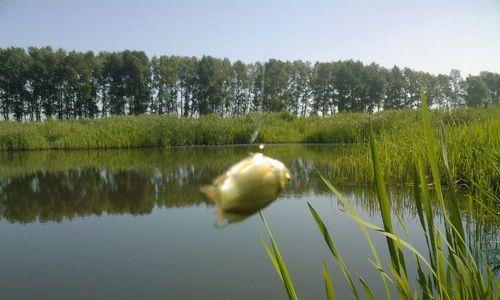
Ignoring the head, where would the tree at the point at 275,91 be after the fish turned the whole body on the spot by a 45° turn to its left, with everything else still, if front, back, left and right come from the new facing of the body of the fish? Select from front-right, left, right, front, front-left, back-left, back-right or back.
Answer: front-left

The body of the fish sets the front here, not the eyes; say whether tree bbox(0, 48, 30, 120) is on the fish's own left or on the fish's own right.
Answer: on the fish's own left

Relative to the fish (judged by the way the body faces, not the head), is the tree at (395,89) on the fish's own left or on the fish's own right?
on the fish's own left

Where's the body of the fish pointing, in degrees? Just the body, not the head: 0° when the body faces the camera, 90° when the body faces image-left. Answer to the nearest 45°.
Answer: approximately 270°

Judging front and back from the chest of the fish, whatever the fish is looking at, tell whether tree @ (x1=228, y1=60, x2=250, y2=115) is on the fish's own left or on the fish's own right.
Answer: on the fish's own left

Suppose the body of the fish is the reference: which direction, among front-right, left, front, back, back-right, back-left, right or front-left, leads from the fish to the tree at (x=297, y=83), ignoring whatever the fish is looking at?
left
